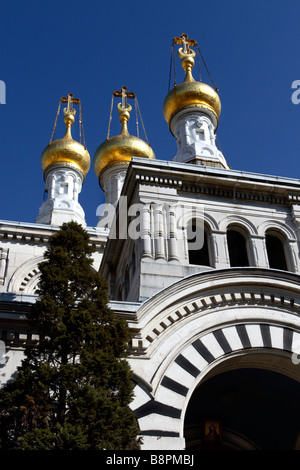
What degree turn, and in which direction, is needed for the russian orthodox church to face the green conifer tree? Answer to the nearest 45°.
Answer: approximately 45° to its right

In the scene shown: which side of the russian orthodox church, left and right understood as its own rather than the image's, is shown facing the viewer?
front
